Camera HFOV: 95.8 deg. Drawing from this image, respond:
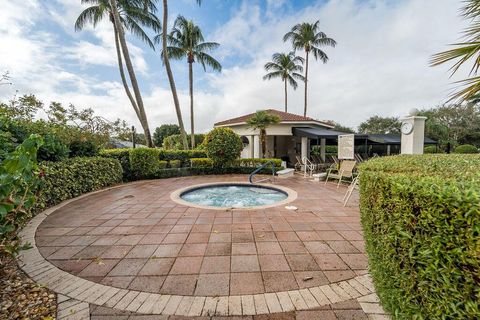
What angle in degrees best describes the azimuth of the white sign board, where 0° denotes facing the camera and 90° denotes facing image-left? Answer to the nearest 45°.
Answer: approximately 0°

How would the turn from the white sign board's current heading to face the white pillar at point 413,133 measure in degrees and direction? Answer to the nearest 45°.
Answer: approximately 45° to its left

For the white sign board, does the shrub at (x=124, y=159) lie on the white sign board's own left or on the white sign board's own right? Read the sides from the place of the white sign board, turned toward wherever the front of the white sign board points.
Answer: on the white sign board's own right

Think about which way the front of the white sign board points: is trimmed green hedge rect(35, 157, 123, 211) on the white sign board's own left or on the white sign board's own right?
on the white sign board's own right

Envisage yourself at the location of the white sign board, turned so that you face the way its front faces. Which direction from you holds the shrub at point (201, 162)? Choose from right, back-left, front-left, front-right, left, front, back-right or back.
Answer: right

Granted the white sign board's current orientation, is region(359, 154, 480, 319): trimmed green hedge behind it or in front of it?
in front

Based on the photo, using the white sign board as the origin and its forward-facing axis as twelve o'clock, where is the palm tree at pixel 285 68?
The palm tree is roughly at 5 o'clock from the white sign board.

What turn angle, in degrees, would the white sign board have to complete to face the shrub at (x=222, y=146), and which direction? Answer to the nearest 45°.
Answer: approximately 90° to its right

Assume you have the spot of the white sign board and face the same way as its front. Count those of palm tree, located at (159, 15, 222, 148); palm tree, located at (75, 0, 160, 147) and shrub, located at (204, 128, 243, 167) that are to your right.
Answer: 3

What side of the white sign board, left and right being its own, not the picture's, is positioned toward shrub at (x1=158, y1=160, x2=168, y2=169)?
right

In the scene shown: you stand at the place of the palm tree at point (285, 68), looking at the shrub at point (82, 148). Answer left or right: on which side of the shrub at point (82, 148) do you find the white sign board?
left

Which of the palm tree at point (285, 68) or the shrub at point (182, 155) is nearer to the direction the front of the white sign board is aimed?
the shrub

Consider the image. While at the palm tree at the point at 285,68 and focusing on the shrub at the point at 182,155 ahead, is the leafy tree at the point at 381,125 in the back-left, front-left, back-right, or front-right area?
back-left

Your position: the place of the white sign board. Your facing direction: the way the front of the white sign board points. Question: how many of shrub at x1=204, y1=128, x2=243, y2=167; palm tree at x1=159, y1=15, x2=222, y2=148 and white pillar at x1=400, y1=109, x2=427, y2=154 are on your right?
2

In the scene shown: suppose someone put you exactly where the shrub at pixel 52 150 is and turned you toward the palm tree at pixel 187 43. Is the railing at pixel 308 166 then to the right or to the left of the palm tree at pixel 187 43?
right
